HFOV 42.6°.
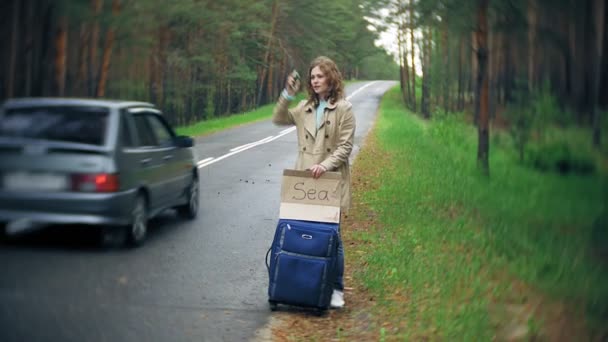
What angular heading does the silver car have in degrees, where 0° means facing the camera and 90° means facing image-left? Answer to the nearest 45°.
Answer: approximately 225°

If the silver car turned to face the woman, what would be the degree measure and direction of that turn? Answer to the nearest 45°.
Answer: approximately 90° to its right

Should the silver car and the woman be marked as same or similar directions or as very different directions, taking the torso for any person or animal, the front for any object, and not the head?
very different directions

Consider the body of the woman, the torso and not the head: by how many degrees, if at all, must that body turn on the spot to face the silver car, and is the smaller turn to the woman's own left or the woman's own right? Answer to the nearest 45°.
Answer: approximately 90° to the woman's own right
